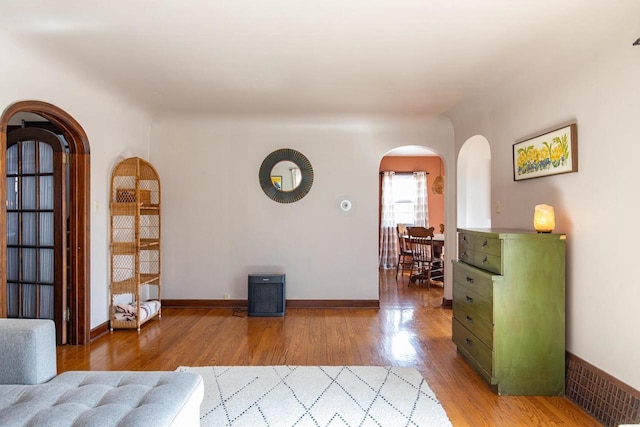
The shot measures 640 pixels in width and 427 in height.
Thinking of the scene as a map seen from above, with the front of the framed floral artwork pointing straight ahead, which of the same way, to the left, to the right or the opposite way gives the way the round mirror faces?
to the left

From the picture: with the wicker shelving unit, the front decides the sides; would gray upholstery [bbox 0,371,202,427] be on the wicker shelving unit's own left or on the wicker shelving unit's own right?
on the wicker shelving unit's own right

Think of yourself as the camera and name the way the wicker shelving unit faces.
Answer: facing the viewer and to the right of the viewer

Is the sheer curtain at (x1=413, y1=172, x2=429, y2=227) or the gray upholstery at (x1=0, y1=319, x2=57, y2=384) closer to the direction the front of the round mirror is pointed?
the gray upholstery

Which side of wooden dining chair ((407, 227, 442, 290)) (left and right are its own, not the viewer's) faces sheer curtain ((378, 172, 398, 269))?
front

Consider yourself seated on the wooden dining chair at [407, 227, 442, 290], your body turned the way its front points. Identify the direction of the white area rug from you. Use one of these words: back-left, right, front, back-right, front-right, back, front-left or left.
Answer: back-right

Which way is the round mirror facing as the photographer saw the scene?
facing the viewer

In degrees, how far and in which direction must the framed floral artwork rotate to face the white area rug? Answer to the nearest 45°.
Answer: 0° — it already faces it

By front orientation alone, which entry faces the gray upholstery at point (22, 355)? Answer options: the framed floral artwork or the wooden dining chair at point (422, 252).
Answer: the framed floral artwork

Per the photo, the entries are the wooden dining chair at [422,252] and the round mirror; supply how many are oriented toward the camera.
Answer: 1

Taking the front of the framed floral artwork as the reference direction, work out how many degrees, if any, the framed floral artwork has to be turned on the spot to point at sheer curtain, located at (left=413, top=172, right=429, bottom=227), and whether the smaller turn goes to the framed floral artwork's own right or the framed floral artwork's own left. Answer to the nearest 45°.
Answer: approximately 90° to the framed floral artwork's own right

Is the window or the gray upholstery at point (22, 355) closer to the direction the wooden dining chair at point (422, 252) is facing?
the window

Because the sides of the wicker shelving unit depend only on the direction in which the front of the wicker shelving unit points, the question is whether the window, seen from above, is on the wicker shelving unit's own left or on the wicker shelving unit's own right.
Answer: on the wicker shelving unit's own left

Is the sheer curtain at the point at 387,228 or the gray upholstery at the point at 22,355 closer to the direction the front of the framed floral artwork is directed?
the gray upholstery
